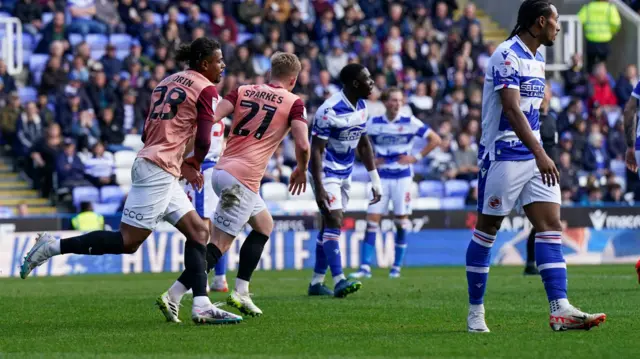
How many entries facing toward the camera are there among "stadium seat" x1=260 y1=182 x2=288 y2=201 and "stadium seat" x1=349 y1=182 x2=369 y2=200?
2

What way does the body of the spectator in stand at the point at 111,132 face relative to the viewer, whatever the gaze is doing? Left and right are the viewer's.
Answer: facing the viewer and to the right of the viewer

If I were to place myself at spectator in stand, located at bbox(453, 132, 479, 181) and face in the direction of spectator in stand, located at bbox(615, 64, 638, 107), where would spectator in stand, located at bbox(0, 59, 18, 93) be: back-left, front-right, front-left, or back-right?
back-left

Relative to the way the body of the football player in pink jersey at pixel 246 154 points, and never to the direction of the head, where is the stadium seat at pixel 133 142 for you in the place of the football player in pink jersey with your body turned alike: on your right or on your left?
on your left

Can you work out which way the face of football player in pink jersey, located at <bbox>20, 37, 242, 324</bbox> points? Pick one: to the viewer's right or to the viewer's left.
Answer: to the viewer's right

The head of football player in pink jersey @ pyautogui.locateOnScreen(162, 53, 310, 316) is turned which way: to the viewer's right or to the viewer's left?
to the viewer's right

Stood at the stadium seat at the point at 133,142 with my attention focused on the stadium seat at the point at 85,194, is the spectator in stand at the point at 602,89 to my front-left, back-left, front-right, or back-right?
back-left
